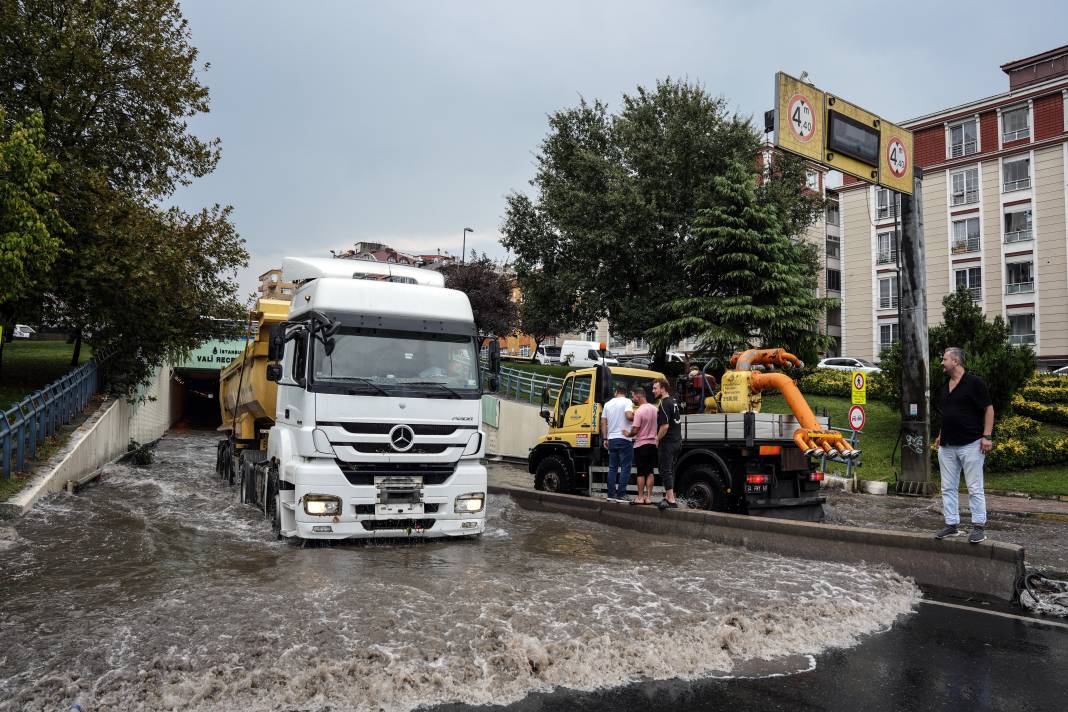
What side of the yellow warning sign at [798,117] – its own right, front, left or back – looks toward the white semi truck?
right

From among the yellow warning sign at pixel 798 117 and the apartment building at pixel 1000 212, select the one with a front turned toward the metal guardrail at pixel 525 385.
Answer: the apartment building

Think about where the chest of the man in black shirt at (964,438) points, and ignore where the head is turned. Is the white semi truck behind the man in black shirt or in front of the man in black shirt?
in front

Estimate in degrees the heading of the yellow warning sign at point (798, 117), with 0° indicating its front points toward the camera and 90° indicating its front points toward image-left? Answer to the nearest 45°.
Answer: approximately 315°

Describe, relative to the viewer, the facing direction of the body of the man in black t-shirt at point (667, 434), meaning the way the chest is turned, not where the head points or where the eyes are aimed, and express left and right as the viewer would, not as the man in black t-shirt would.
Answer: facing to the left of the viewer

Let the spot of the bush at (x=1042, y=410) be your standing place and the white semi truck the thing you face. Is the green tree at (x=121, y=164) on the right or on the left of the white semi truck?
right

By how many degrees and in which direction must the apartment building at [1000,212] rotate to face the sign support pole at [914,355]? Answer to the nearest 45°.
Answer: approximately 45° to its left

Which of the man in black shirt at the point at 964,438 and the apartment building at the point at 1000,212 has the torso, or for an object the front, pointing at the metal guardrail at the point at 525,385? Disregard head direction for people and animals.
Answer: the apartment building

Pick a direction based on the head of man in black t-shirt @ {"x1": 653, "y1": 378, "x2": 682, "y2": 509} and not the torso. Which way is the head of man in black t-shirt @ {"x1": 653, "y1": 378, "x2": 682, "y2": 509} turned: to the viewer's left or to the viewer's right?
to the viewer's left
